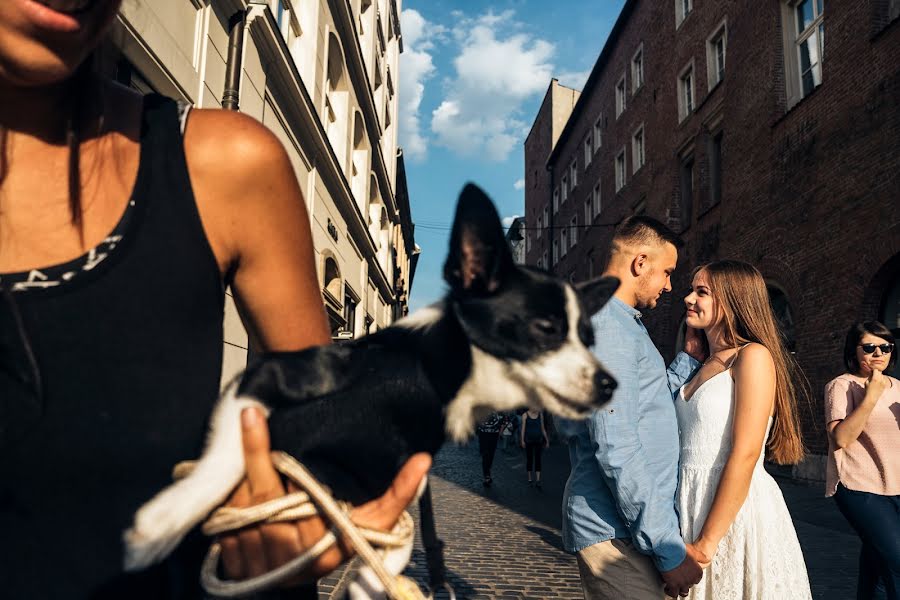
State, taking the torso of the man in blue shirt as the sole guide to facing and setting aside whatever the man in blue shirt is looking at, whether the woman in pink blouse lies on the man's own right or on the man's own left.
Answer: on the man's own left

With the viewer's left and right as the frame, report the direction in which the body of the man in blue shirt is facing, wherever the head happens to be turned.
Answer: facing to the right of the viewer

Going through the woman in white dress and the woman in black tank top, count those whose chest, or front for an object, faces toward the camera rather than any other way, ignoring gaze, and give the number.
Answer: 1

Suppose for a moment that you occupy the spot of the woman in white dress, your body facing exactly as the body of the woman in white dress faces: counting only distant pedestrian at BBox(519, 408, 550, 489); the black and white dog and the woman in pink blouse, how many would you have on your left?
1

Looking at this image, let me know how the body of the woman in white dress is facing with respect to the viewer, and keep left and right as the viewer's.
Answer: facing to the left of the viewer

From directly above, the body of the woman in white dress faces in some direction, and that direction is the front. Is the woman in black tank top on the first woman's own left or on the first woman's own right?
on the first woman's own left

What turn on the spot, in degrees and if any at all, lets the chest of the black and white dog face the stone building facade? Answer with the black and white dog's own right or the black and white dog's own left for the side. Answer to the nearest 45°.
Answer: approximately 90° to the black and white dog's own left

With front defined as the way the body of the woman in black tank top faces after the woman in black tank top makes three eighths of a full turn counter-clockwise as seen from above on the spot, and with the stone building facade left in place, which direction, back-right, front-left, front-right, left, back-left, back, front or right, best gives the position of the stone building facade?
front-left

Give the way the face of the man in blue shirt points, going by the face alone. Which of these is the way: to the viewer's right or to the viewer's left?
to the viewer's right
